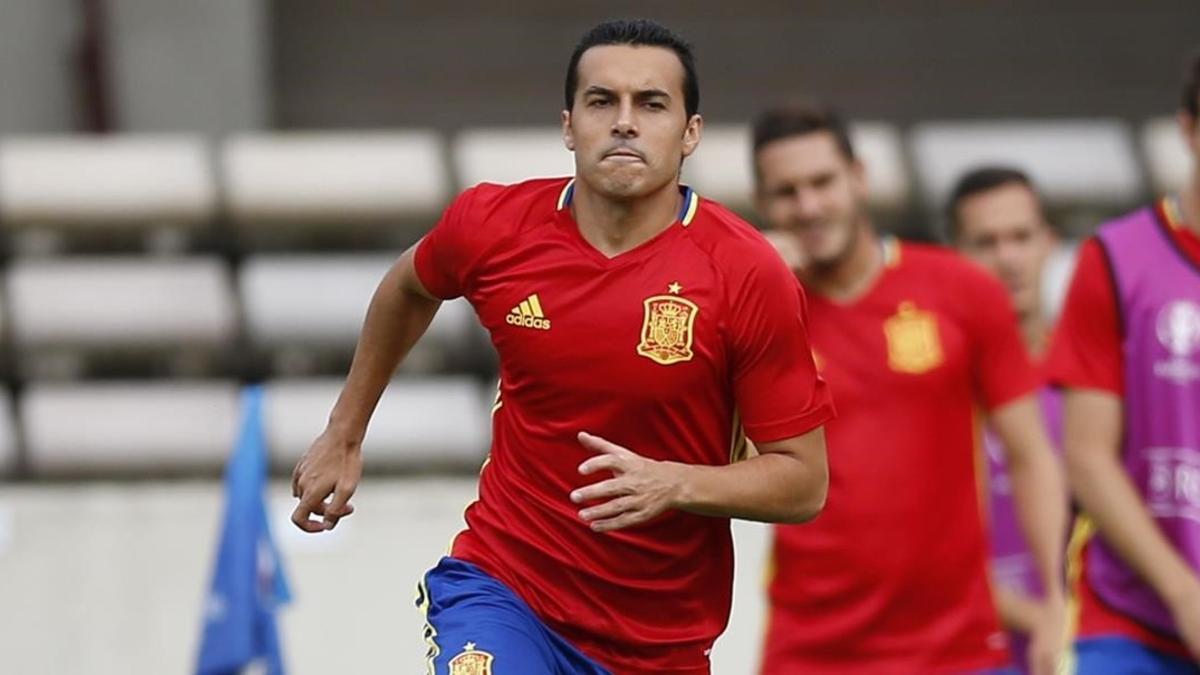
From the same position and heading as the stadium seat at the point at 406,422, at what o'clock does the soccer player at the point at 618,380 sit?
The soccer player is roughly at 12 o'clock from the stadium seat.

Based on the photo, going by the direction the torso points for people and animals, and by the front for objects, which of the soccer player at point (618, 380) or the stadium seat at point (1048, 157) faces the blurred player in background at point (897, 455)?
the stadium seat

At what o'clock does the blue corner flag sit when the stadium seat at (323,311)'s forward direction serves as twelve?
The blue corner flag is roughly at 12 o'clock from the stadium seat.

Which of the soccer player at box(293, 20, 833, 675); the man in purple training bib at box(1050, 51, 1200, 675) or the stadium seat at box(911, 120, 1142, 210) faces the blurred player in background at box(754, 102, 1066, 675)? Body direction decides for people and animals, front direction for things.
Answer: the stadium seat

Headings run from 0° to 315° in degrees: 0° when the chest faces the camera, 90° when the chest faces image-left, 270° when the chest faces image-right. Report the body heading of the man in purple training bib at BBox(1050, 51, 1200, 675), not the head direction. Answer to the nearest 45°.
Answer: approximately 0°

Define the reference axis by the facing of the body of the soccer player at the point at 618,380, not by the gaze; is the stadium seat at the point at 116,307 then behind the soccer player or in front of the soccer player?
behind

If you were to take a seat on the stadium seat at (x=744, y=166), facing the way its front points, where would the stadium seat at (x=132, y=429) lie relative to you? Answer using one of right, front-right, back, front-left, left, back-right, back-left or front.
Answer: right

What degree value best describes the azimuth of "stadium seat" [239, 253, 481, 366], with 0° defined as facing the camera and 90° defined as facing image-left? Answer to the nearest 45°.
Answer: approximately 0°

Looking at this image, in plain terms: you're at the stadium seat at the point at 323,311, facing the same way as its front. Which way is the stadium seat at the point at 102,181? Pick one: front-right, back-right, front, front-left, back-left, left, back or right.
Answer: right
